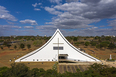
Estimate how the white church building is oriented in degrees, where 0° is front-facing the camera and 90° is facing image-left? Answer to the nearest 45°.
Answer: approximately 0°
